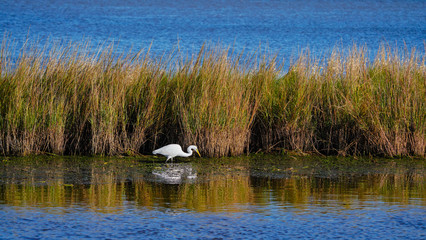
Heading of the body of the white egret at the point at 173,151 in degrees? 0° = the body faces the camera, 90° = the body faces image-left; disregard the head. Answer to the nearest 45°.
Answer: approximately 270°
